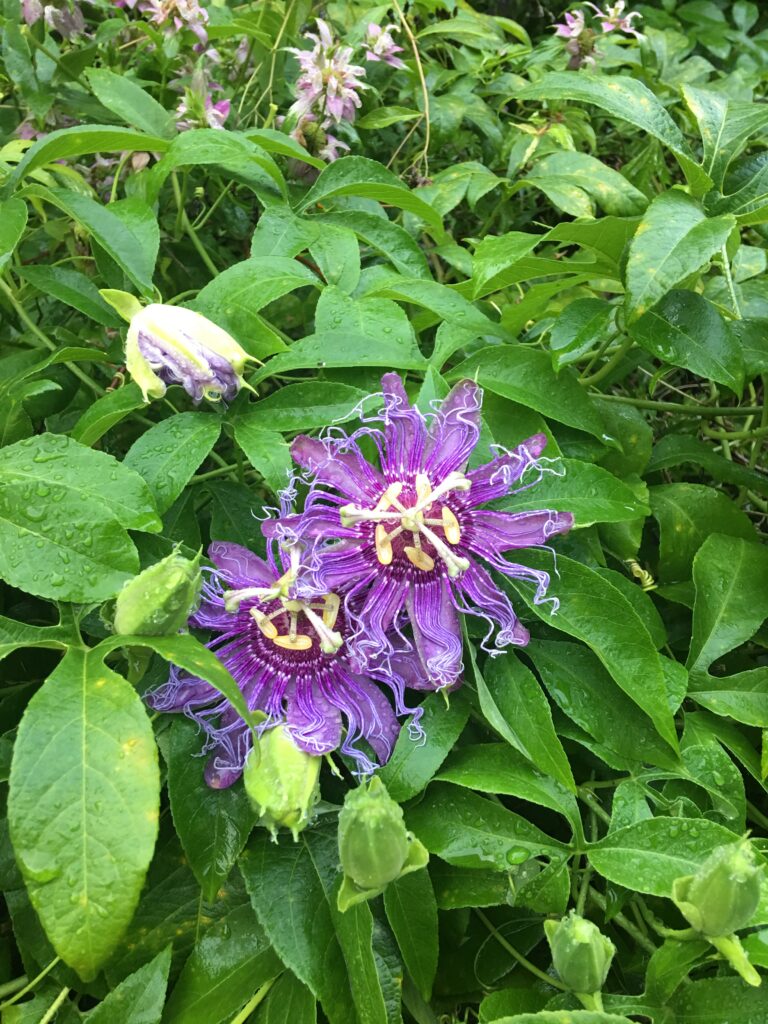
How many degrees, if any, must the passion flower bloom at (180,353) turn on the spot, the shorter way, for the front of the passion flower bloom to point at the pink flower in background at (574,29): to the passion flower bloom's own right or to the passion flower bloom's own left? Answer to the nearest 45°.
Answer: approximately 45° to the passion flower bloom's own left

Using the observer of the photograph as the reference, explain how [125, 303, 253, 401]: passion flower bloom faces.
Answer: facing to the right of the viewer

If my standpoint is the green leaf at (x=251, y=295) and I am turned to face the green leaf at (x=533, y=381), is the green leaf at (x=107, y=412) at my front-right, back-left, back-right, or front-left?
back-right
